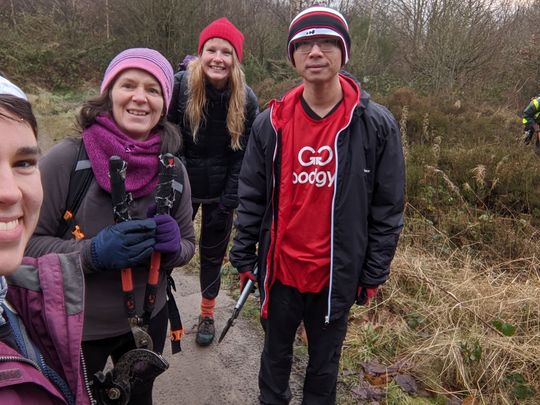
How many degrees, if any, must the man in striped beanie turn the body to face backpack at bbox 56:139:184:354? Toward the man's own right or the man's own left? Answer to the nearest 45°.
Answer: approximately 45° to the man's own right

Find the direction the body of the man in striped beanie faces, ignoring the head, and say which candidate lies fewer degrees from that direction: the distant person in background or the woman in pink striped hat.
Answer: the woman in pink striped hat

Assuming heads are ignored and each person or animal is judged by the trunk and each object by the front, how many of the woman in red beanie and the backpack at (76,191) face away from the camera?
1

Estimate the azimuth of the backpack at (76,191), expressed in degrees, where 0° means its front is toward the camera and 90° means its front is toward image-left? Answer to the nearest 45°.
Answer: approximately 180°

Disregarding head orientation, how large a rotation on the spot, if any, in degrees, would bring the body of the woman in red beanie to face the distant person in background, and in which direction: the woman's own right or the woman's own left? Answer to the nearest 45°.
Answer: approximately 135° to the woman's own left

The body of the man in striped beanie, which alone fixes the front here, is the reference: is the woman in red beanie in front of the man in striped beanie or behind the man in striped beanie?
behind

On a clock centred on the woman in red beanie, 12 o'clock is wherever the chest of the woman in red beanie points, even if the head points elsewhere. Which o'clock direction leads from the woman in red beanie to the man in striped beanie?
The man in striped beanie is roughly at 11 o'clock from the woman in red beanie.
